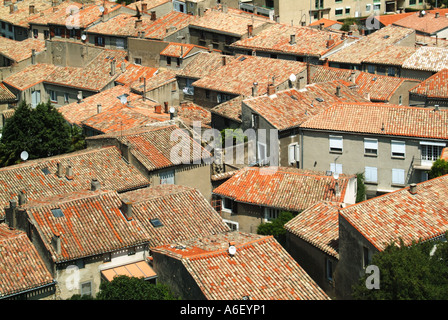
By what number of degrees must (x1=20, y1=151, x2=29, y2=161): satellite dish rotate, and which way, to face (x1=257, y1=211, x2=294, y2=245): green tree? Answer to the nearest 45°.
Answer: approximately 45° to its left

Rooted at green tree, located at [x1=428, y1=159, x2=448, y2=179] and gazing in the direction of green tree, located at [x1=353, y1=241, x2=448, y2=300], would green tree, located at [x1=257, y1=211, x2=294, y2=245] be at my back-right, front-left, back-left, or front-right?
front-right

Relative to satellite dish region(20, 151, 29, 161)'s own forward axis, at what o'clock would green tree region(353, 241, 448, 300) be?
The green tree is roughly at 11 o'clock from the satellite dish.

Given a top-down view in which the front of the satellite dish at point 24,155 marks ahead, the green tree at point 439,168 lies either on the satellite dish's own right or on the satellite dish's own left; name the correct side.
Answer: on the satellite dish's own left

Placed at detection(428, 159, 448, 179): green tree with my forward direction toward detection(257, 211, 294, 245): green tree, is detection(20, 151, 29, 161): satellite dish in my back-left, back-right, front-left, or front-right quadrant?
front-right

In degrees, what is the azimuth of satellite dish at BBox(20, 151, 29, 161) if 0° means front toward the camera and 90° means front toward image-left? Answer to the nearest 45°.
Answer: approximately 0°

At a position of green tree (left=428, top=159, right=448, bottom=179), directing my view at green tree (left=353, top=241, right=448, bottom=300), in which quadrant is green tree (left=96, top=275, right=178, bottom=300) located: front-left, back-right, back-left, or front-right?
front-right

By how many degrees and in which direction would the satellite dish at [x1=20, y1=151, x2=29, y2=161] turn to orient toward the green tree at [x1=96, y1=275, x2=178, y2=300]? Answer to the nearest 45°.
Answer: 0° — it already faces it

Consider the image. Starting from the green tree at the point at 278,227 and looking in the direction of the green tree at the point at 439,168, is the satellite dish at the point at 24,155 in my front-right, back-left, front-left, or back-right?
back-left
